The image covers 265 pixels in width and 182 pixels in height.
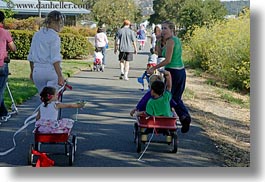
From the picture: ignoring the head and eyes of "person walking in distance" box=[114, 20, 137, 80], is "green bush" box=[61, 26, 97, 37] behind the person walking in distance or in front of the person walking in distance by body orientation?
in front

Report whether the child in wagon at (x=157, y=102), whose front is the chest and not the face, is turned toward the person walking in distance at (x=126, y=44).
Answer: yes

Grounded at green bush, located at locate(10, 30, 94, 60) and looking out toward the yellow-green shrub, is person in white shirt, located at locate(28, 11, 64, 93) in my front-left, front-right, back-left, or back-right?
front-right

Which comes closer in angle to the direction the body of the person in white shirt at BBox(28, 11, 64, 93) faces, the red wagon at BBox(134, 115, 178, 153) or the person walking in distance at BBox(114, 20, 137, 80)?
the person walking in distance

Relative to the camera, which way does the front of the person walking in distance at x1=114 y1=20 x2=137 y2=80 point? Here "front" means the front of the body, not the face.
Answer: away from the camera

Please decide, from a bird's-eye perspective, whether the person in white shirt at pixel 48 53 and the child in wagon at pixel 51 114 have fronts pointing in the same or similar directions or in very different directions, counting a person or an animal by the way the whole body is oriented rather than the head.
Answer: same or similar directions

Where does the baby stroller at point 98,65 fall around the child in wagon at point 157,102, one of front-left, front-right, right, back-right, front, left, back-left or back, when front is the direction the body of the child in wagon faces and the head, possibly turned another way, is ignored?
front

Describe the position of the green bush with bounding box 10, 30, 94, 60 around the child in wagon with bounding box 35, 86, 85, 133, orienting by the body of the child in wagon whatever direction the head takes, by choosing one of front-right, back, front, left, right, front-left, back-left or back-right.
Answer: front-left

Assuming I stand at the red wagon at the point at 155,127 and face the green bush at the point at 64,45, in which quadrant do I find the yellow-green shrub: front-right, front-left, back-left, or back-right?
front-right

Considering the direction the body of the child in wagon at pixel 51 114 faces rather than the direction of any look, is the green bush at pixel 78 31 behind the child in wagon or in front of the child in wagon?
in front

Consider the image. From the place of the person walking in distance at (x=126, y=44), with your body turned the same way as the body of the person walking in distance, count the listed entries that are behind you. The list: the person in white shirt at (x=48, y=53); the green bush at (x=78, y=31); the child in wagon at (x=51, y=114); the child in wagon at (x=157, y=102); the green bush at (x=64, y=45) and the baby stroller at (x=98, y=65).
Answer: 3

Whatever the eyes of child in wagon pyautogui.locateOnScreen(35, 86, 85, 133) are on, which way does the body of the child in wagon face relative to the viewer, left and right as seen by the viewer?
facing away from the viewer and to the right of the viewer

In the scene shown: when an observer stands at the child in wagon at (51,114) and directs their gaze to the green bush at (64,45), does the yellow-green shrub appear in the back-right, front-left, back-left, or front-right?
front-right

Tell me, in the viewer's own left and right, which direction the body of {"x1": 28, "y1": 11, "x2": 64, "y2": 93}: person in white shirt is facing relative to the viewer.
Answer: facing away from the viewer and to the right of the viewer

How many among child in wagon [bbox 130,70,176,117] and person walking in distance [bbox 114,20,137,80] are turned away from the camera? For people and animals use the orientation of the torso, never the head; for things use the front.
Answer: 2

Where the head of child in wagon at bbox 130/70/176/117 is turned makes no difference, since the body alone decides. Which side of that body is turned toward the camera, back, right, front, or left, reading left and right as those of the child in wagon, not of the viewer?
back
